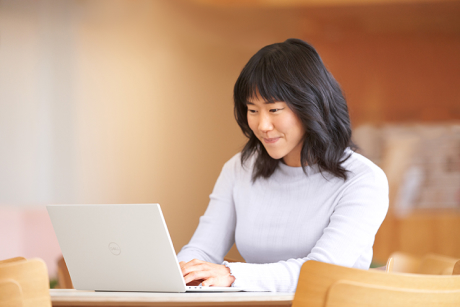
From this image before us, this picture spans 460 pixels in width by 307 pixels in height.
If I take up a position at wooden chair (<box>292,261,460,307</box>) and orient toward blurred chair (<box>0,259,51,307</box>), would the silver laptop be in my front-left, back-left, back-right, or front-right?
front-right

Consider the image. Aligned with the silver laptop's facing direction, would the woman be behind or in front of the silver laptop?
in front

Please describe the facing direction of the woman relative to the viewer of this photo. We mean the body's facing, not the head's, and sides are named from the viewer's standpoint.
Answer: facing the viewer and to the left of the viewer

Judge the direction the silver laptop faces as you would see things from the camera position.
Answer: facing away from the viewer and to the right of the viewer

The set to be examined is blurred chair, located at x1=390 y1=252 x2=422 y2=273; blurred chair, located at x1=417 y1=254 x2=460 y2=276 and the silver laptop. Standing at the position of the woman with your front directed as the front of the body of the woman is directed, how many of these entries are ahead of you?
1

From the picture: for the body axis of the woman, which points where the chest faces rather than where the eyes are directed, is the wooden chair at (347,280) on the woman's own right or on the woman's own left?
on the woman's own left

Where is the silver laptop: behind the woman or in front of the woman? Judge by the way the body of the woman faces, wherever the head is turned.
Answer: in front

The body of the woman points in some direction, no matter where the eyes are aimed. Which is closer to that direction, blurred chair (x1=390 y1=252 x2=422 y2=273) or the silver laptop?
the silver laptop

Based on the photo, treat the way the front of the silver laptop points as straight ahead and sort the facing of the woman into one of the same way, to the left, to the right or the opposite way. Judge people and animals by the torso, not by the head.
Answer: the opposite way

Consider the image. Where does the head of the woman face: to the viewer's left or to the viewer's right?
to the viewer's left

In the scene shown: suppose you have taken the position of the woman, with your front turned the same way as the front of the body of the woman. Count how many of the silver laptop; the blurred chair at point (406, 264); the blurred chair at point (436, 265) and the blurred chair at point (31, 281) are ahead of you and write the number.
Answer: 2
